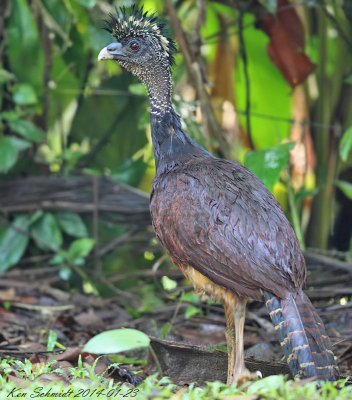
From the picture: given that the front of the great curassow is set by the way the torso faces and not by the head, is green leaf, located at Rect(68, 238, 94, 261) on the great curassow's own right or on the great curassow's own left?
on the great curassow's own right

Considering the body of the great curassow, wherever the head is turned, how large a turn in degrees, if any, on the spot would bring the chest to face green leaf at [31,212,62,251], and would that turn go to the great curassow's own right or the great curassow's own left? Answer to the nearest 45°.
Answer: approximately 45° to the great curassow's own right

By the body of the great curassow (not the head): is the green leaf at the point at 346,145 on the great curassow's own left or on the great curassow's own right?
on the great curassow's own right

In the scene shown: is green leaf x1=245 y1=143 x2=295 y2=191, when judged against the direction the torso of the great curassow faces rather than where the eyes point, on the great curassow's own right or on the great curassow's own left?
on the great curassow's own right

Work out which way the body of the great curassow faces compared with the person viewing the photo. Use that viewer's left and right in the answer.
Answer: facing to the left of the viewer
